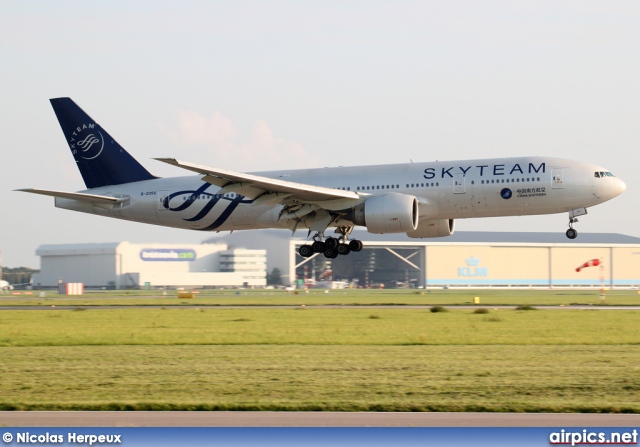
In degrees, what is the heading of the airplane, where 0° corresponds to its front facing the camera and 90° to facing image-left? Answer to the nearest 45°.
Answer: approximately 270°
